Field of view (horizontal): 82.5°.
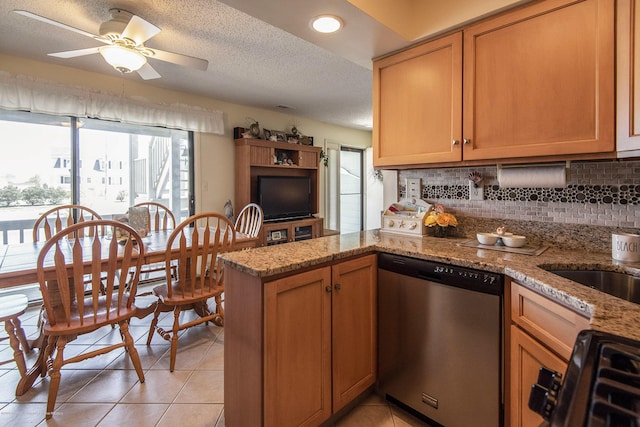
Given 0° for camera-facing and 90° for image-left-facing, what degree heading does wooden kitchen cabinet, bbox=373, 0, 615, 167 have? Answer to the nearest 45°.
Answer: approximately 45°

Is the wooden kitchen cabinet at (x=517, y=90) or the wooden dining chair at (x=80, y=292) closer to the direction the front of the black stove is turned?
the wooden dining chair

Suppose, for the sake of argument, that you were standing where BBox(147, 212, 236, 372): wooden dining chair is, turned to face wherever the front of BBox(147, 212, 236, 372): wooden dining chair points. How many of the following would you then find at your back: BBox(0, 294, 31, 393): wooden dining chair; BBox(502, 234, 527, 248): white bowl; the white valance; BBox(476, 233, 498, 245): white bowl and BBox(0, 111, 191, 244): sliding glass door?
2

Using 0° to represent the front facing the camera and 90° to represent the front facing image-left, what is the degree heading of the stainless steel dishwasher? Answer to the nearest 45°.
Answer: approximately 45°

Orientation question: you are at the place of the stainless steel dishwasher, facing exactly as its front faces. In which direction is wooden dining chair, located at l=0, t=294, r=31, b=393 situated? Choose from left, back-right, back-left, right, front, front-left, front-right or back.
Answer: front-right

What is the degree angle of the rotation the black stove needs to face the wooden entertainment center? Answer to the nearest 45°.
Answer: approximately 45° to its right

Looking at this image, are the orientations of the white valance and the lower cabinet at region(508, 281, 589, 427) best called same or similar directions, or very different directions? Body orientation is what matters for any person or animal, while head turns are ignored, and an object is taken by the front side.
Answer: very different directions

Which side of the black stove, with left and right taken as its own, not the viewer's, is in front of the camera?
left
